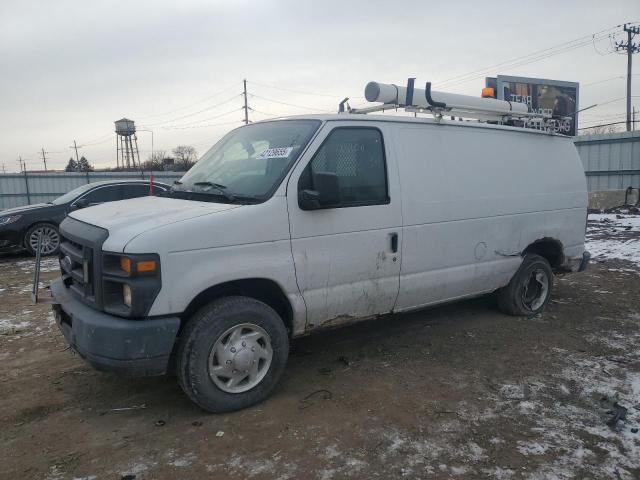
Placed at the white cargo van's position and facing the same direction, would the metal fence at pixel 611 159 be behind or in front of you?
behind

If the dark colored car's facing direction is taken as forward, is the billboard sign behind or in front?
behind

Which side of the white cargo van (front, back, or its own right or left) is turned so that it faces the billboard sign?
back

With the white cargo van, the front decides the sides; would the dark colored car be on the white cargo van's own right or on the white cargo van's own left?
on the white cargo van's own right

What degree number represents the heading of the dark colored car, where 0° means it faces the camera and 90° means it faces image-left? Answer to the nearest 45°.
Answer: approximately 45°

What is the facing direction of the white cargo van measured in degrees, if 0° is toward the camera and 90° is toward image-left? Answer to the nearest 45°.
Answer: approximately 45°
